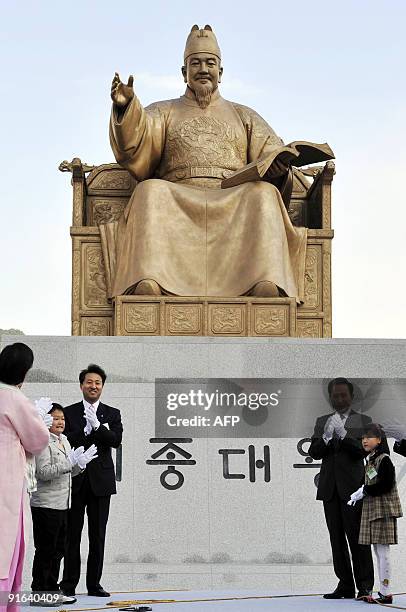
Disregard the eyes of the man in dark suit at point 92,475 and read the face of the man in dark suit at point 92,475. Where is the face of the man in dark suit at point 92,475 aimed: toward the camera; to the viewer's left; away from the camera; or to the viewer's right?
toward the camera

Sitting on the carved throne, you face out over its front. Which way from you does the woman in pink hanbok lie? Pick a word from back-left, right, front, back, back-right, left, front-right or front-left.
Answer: front

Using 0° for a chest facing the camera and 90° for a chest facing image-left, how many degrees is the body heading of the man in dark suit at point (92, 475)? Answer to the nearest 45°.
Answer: approximately 0°

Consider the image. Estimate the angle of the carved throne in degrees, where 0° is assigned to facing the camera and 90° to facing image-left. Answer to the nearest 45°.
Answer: approximately 0°

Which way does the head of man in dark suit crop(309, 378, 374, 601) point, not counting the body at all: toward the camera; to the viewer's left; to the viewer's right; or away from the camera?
toward the camera

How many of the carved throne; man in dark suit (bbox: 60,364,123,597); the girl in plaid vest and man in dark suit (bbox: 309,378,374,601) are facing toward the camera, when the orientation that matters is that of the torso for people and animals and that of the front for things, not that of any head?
3

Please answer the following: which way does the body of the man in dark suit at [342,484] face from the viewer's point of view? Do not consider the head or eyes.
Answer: toward the camera

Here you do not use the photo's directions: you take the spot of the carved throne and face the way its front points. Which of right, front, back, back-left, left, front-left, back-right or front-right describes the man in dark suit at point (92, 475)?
front

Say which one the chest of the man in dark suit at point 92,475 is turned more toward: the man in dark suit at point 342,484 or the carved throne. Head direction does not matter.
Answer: the man in dark suit

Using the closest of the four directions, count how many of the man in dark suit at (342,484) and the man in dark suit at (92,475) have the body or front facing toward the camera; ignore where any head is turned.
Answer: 2

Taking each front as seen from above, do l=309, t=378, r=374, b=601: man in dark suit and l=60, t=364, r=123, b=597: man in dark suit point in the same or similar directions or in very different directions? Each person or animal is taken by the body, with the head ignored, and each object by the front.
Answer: same or similar directions

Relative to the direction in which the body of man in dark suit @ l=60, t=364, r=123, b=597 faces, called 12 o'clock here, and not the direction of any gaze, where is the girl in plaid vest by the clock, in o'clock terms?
The girl in plaid vest is roughly at 10 o'clock from the man in dark suit.

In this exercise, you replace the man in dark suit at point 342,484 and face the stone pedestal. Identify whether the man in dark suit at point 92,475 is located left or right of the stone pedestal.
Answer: left
